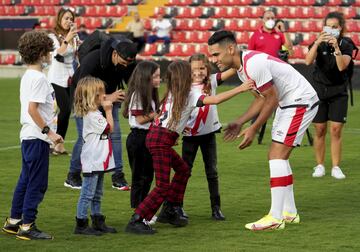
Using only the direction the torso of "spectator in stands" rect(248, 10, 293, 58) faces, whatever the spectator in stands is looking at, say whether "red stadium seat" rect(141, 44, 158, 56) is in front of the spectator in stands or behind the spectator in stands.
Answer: behind

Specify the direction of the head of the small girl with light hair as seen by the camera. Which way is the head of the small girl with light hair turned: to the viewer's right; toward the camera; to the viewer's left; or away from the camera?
to the viewer's right

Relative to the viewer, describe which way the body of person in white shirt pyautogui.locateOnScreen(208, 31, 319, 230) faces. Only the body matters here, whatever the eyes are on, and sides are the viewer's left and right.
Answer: facing to the left of the viewer

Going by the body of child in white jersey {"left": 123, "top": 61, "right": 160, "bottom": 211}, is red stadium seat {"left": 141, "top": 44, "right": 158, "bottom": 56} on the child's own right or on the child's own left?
on the child's own left

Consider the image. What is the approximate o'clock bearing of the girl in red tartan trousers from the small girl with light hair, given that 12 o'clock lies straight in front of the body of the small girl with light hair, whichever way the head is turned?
The girl in red tartan trousers is roughly at 12 o'clock from the small girl with light hair.

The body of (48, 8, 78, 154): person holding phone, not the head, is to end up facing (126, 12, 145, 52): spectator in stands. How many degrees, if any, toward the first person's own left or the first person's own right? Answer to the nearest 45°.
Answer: approximately 135° to the first person's own left

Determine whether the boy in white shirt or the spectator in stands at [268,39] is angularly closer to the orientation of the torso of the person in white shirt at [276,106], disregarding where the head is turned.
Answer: the boy in white shirt

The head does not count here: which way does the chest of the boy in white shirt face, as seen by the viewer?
to the viewer's right

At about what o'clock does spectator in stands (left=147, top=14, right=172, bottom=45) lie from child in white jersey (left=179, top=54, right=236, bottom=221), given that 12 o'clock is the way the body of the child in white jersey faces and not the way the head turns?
The spectator in stands is roughly at 6 o'clock from the child in white jersey.
